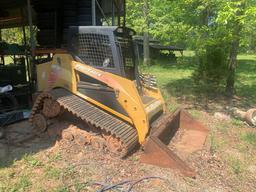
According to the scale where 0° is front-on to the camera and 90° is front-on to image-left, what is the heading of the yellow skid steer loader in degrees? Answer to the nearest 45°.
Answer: approximately 315°

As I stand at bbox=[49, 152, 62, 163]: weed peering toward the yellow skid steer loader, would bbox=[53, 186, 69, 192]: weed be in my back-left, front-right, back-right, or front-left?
back-right

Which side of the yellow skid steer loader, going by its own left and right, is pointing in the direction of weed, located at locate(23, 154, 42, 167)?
right

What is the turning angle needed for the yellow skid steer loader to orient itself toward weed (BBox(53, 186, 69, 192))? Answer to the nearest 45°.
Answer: approximately 45° to its right

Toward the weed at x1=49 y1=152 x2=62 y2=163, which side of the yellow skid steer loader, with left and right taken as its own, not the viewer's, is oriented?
right

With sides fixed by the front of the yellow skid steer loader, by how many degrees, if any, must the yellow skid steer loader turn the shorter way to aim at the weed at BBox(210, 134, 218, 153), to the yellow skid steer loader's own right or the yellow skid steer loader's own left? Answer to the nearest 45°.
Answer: approximately 45° to the yellow skid steer loader's own left

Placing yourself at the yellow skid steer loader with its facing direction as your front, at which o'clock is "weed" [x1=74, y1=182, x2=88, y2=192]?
The weed is roughly at 2 o'clock from the yellow skid steer loader.

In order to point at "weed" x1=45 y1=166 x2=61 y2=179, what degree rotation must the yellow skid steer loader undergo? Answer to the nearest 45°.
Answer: approximately 90° to its right

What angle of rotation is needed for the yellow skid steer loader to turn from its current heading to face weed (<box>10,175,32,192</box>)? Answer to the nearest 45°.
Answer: approximately 90° to its right
